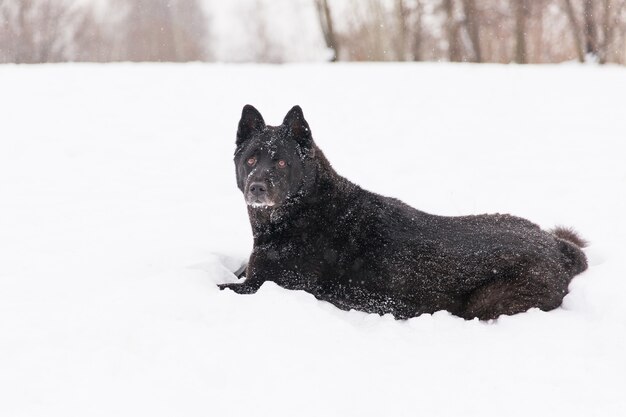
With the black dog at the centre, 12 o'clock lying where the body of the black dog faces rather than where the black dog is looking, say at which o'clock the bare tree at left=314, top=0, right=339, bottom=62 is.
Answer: The bare tree is roughly at 3 o'clock from the black dog.

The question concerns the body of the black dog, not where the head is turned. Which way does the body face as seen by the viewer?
to the viewer's left

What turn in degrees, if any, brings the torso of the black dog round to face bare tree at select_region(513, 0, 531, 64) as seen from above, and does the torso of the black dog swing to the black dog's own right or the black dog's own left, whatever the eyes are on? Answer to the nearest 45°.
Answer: approximately 90° to the black dog's own right

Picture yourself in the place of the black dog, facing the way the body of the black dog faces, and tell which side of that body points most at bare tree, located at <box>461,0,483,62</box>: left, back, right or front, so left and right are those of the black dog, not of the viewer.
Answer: right

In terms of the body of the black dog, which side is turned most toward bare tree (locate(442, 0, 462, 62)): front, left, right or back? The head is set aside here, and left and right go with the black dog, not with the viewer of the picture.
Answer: right
